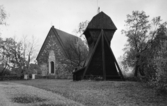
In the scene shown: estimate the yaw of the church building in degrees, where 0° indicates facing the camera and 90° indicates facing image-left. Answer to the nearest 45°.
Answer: approximately 45°
